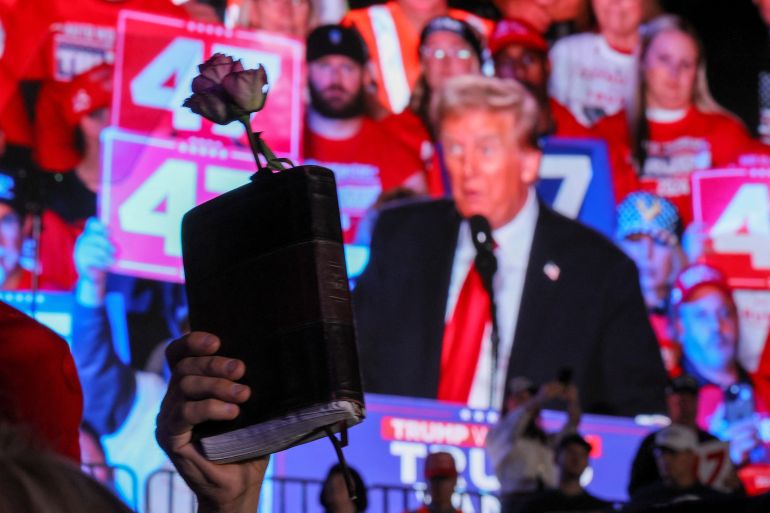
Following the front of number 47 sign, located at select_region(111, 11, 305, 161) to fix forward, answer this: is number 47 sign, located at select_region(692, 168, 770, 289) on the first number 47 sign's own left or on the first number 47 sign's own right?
on the first number 47 sign's own left

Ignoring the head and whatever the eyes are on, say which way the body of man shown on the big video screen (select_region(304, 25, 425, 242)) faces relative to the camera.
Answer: toward the camera

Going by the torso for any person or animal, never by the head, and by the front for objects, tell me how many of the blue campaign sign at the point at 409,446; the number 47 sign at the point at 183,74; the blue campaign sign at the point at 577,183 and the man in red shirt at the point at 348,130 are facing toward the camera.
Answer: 4

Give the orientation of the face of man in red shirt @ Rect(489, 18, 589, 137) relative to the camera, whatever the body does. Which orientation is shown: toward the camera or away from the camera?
toward the camera

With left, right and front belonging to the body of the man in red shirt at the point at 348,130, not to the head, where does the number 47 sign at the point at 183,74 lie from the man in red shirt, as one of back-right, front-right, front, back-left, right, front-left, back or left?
right

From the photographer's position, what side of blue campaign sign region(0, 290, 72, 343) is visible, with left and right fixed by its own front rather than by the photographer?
front

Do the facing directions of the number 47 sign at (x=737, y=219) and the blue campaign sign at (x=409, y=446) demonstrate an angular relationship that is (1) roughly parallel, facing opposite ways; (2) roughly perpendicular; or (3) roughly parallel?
roughly parallel
